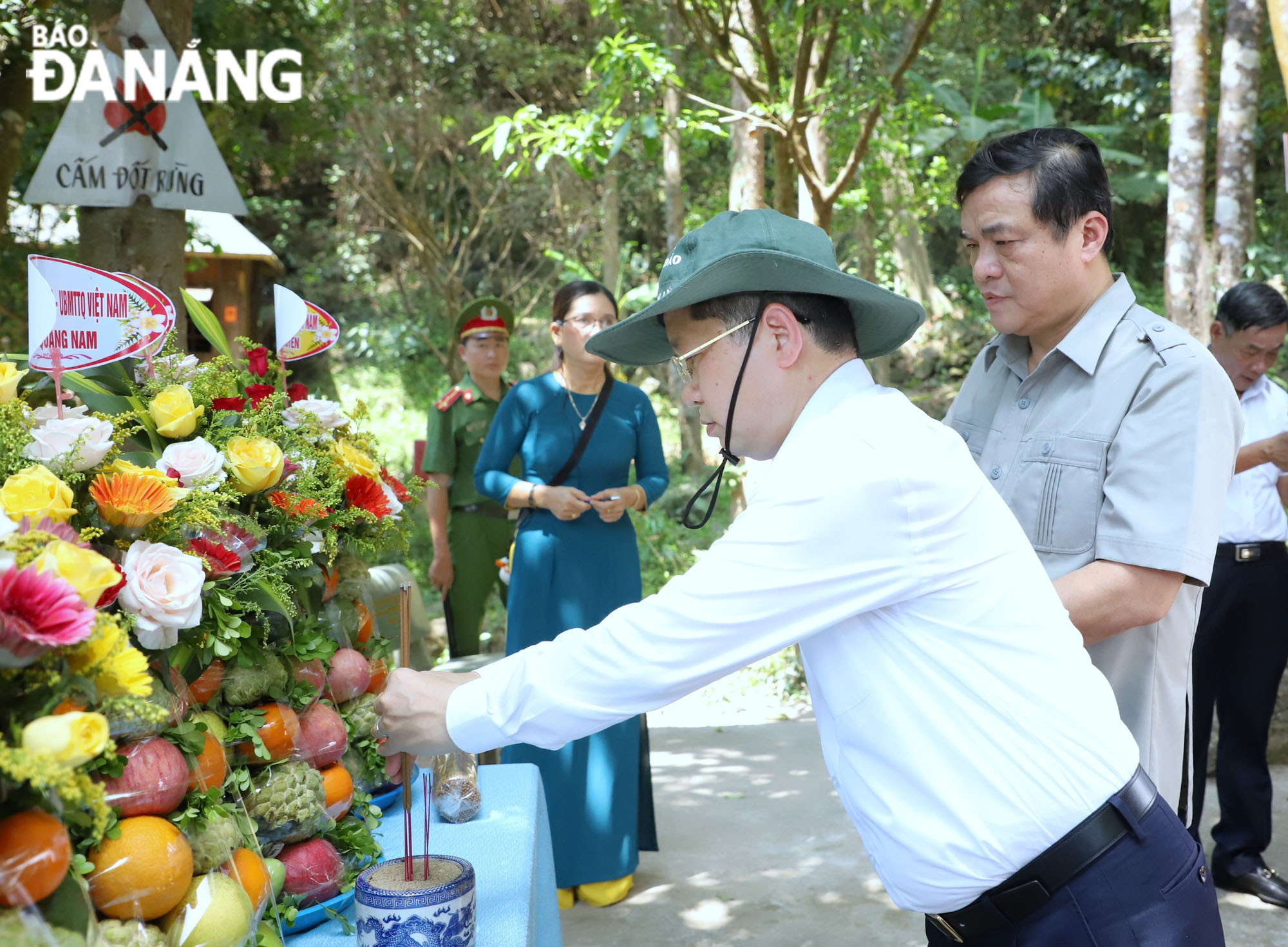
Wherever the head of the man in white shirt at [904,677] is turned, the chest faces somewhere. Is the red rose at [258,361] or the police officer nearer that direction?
the red rose

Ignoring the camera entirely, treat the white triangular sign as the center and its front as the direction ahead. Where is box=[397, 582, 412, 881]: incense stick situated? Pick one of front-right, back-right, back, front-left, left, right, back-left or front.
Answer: front

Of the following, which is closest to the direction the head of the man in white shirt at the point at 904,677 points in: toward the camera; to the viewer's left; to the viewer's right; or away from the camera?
to the viewer's left

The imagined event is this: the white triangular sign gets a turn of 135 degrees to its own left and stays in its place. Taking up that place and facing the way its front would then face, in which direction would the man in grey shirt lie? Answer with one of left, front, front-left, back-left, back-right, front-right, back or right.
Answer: right

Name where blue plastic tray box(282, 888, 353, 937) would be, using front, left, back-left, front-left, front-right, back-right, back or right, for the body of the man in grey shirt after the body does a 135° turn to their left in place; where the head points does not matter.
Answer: back-right

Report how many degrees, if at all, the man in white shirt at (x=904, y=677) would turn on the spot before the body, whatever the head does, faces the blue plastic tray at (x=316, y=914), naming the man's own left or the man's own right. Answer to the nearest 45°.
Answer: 0° — they already face it

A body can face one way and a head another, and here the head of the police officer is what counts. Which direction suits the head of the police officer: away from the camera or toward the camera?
toward the camera

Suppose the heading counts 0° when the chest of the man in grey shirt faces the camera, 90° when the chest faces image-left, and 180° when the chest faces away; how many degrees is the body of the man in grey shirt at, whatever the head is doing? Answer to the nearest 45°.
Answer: approximately 45°

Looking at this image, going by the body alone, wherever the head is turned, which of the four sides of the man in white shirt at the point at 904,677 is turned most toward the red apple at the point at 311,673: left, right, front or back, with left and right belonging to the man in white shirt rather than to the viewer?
front

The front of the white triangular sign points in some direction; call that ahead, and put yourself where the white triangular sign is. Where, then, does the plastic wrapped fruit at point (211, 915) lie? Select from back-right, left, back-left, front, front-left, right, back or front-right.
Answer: front

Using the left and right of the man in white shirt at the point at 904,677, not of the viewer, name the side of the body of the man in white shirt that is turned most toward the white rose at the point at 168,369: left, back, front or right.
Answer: front

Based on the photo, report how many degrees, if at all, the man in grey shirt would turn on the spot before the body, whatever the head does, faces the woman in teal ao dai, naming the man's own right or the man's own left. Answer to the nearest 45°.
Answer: approximately 90° to the man's own right

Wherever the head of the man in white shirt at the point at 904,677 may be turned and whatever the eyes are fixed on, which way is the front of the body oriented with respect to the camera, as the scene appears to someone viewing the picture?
to the viewer's left

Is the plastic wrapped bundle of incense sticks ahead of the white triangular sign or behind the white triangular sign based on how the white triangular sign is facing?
ahead

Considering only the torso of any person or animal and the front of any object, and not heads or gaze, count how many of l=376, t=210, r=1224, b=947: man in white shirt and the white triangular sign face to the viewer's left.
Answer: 1

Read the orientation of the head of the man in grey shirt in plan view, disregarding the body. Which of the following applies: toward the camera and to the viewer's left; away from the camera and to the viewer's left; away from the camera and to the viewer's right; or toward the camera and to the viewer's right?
toward the camera and to the viewer's left

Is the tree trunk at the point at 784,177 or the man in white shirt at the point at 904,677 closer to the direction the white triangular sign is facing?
the man in white shirt

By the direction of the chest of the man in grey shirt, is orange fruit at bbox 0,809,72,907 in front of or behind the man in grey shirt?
in front

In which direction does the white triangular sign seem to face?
toward the camera

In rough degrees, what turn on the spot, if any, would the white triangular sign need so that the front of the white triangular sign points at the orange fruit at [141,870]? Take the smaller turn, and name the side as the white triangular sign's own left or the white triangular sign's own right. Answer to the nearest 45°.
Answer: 0° — it already faces it
